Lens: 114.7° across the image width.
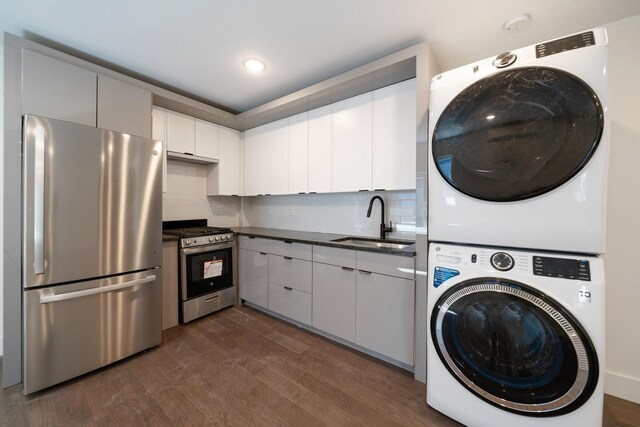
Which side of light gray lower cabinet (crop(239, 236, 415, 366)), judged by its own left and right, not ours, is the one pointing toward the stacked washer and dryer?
left

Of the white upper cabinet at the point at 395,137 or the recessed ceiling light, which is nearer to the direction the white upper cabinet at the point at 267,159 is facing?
the recessed ceiling light
